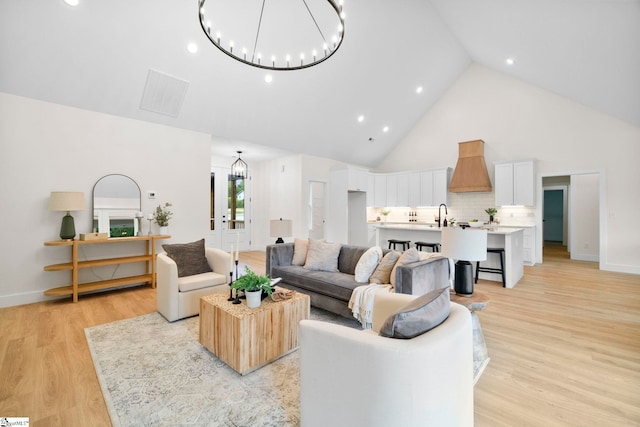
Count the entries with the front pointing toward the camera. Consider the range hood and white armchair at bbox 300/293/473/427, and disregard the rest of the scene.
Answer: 1

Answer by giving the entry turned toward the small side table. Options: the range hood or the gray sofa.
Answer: the range hood

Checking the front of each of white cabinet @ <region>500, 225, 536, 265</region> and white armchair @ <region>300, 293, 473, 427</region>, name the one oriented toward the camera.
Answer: the white cabinet

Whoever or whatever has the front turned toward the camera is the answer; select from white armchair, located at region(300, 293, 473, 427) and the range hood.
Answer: the range hood

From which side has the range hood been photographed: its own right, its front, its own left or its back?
front

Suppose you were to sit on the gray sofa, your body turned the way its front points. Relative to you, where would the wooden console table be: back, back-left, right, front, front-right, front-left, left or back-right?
front-right

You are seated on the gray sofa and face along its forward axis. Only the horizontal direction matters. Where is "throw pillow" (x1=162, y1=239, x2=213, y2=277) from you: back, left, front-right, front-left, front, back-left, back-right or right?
front-right

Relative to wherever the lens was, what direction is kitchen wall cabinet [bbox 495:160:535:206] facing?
facing the viewer

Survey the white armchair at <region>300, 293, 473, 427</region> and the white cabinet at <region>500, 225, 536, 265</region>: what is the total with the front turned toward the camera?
1

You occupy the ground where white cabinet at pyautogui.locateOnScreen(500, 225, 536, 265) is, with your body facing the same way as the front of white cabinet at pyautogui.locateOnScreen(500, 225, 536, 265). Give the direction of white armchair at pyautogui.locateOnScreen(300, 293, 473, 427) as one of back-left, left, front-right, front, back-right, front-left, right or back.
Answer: front

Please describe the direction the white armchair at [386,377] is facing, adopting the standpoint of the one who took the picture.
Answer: facing away from the viewer and to the left of the viewer

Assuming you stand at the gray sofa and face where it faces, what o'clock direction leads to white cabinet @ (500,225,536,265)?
The white cabinet is roughly at 6 o'clock from the gray sofa.

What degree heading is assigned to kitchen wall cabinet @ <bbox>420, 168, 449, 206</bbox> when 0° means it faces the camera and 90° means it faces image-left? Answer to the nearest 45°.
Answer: approximately 45°

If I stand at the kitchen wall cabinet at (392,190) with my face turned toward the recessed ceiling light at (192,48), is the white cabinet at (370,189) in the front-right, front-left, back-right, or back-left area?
front-right

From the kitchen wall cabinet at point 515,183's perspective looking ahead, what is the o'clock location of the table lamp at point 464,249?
The table lamp is roughly at 12 o'clock from the kitchen wall cabinet.

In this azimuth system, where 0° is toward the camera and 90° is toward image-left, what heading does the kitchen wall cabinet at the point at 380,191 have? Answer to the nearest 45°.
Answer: approximately 315°

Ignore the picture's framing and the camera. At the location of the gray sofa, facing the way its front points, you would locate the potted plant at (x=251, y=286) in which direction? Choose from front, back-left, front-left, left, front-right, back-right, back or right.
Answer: front

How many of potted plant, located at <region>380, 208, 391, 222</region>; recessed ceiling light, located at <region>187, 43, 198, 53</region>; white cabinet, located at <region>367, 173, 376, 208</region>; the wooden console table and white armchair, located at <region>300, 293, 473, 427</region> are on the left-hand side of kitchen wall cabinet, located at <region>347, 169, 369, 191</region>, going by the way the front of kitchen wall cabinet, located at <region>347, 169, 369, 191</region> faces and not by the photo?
2

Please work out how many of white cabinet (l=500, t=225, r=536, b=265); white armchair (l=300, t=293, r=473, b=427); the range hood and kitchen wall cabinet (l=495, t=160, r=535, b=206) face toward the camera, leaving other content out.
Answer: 3
